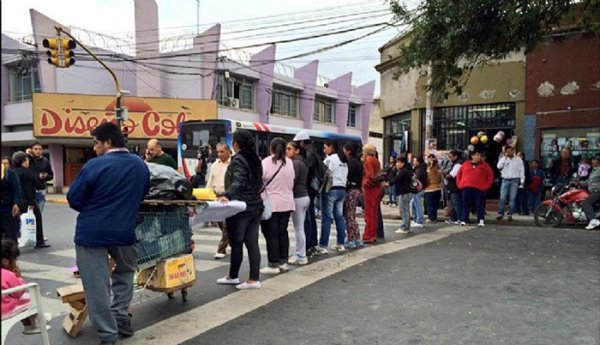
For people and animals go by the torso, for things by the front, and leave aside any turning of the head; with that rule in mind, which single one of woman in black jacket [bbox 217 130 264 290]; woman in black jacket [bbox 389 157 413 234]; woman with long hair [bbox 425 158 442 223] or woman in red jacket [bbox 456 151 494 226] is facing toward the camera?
the woman in red jacket

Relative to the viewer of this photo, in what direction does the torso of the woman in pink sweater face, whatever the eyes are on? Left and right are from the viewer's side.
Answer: facing away from the viewer and to the left of the viewer

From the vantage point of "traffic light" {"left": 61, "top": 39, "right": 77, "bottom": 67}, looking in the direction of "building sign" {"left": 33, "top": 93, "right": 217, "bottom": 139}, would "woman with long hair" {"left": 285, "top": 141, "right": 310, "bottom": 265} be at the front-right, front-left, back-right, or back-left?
back-right

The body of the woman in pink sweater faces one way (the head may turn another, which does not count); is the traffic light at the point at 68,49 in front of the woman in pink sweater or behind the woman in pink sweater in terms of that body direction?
in front

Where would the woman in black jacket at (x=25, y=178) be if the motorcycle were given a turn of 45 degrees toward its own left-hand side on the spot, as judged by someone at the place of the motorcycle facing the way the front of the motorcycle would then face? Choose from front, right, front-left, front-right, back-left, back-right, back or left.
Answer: front

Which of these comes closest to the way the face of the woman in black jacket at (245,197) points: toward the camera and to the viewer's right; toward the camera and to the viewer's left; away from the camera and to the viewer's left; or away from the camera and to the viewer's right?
away from the camera and to the viewer's left
